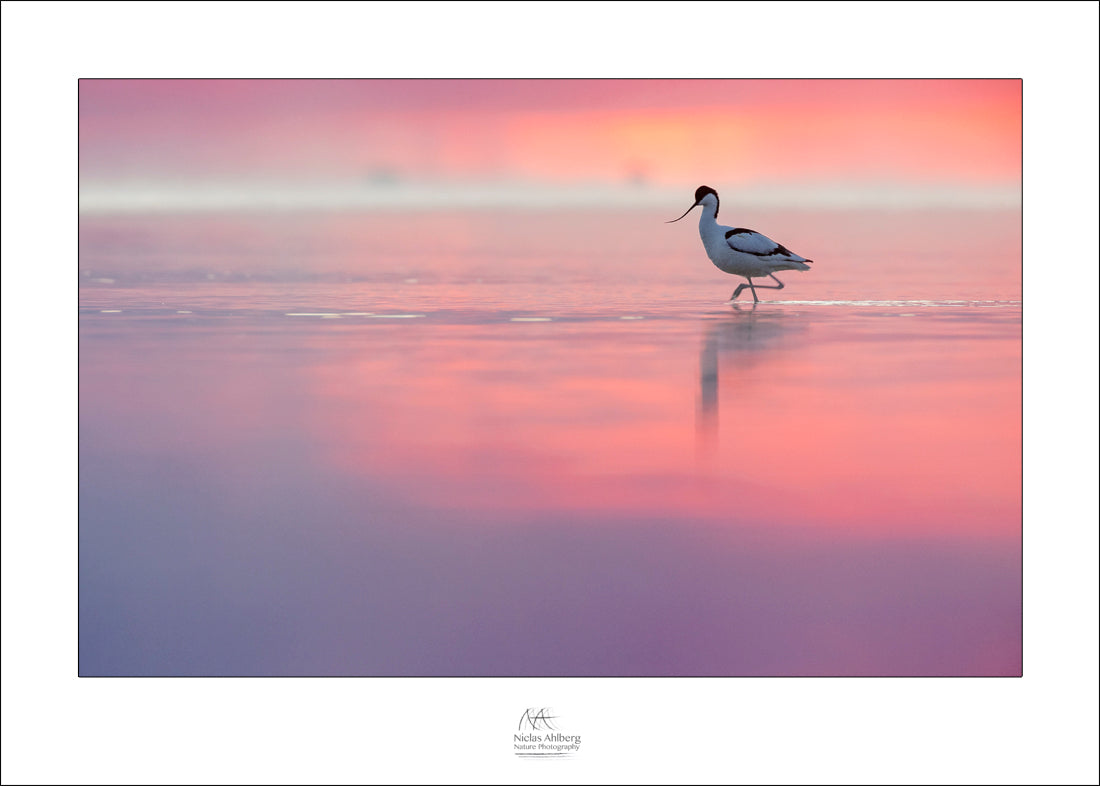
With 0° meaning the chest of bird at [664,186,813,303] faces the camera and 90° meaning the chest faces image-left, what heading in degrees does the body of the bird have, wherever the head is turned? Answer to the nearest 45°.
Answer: approximately 90°
